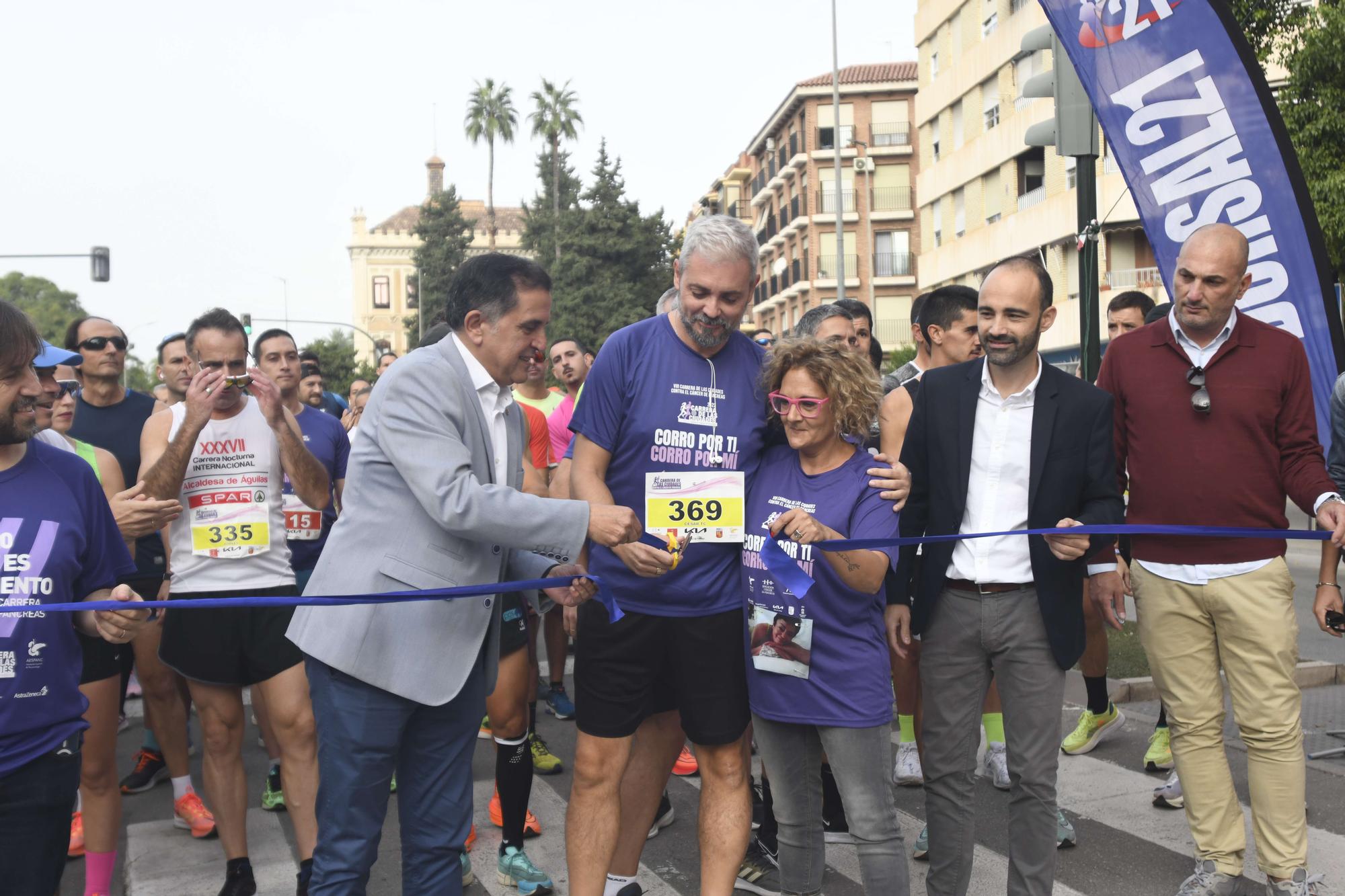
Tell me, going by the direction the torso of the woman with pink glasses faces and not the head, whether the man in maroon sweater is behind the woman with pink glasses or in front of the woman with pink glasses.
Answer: behind

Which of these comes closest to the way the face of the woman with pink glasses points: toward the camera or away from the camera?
toward the camera

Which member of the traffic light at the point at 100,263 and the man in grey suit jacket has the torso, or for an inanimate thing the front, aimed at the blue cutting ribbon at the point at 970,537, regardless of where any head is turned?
the man in grey suit jacket

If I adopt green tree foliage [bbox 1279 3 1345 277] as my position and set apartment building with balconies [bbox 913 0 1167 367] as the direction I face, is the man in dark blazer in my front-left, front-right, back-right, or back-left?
back-left

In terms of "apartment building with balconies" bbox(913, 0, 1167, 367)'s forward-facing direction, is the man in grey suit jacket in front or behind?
in front

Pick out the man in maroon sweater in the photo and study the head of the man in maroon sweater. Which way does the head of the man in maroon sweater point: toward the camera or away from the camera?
toward the camera

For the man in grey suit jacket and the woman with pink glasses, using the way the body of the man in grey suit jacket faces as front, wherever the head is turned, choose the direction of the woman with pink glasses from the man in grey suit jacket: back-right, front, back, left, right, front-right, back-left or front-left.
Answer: front

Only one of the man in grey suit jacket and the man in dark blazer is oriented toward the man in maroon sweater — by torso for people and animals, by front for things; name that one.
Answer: the man in grey suit jacket

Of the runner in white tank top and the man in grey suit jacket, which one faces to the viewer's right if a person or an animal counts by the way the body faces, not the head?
the man in grey suit jacket

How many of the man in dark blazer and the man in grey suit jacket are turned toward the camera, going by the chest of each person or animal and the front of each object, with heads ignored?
1

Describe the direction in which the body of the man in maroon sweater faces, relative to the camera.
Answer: toward the camera

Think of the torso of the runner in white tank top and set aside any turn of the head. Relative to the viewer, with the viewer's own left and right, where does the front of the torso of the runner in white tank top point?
facing the viewer

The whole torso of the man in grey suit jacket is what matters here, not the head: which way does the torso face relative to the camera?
to the viewer's right

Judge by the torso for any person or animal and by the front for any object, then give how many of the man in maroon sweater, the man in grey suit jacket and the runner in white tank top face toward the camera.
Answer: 2

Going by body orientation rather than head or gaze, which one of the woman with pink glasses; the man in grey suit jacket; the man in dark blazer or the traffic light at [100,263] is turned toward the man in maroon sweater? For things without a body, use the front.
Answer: the man in grey suit jacket

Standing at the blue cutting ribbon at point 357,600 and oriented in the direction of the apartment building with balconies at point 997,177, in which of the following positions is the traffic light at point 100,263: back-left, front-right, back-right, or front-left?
front-left

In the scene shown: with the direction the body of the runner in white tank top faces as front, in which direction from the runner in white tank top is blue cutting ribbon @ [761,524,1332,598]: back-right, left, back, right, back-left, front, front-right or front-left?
front-left

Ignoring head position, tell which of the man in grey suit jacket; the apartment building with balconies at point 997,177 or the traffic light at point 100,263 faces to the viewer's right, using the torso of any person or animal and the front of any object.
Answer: the man in grey suit jacket

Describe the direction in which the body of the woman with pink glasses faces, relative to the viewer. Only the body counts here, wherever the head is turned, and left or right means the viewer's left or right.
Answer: facing the viewer and to the left of the viewer
